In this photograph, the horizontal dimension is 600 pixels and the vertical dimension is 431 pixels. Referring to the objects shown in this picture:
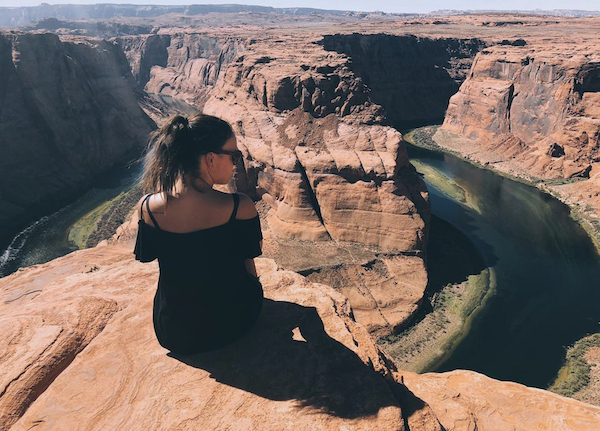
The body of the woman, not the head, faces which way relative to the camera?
away from the camera

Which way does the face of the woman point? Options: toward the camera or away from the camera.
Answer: away from the camera
